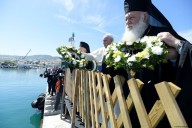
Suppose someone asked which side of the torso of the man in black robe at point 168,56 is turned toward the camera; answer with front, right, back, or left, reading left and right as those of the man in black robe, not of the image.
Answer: left
